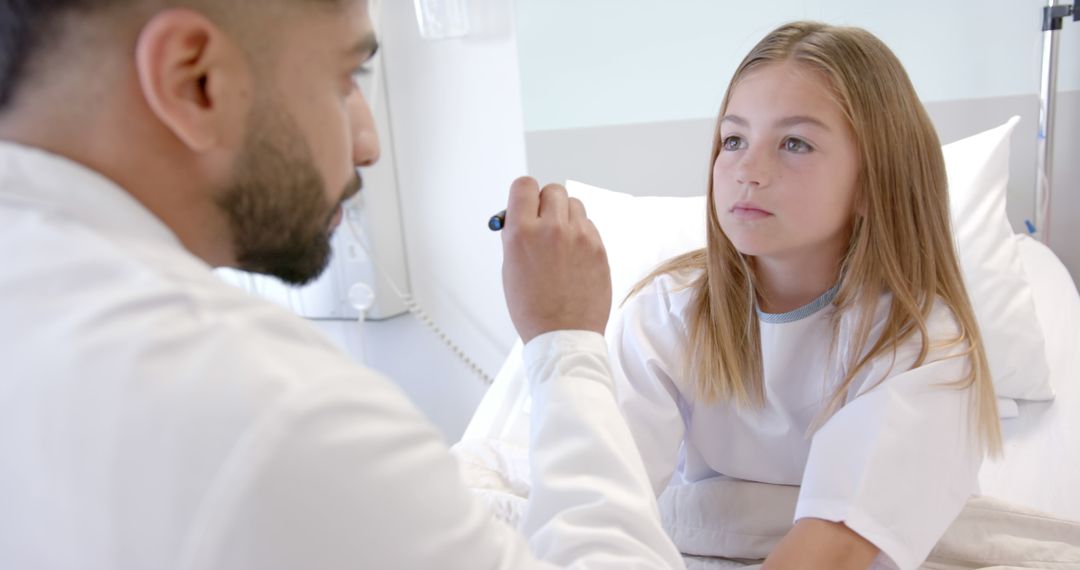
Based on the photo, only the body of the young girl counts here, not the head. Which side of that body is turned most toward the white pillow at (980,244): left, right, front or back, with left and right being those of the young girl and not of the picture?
back

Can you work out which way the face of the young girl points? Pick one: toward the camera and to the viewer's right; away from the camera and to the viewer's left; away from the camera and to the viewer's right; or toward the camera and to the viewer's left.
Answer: toward the camera and to the viewer's left

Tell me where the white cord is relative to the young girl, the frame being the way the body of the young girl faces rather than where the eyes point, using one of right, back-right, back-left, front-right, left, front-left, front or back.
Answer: right

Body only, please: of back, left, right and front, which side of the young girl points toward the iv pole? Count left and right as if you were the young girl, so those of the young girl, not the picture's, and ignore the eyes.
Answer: back

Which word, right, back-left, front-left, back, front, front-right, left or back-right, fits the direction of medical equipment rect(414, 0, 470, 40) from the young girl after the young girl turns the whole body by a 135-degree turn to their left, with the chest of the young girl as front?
back-left

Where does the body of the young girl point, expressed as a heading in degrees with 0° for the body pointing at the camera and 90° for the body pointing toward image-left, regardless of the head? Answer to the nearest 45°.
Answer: approximately 45°

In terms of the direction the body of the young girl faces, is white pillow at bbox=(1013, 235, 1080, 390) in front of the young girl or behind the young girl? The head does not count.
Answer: behind
